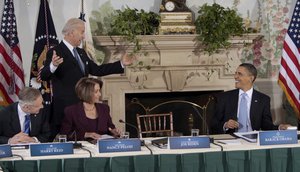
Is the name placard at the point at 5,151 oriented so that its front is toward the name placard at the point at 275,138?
no

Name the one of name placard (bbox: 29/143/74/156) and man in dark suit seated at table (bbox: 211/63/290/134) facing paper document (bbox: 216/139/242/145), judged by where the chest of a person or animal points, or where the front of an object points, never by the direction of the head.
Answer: the man in dark suit seated at table

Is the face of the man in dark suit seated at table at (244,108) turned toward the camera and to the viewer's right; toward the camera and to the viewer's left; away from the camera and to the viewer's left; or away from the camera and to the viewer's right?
toward the camera and to the viewer's left

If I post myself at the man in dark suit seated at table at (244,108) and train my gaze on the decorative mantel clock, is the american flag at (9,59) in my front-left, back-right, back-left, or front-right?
front-left

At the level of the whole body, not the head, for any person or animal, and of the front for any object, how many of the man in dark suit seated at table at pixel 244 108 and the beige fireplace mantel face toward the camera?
2

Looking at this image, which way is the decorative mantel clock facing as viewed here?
toward the camera

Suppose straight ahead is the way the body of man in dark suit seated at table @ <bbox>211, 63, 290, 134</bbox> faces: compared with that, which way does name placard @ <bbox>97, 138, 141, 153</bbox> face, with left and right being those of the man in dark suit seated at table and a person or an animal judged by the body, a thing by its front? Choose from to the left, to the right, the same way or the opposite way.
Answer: the same way

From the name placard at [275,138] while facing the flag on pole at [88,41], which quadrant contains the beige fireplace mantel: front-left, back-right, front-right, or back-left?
front-right

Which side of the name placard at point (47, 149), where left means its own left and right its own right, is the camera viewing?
front

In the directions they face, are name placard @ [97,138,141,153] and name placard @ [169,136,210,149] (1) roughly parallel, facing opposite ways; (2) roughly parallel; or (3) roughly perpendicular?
roughly parallel

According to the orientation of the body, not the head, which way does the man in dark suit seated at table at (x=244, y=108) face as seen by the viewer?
toward the camera

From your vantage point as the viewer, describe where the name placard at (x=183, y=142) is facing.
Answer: facing the viewer

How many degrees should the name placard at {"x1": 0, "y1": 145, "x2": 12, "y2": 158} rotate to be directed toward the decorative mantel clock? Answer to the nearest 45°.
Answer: approximately 135° to its left

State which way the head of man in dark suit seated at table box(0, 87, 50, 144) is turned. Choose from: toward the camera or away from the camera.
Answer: toward the camera

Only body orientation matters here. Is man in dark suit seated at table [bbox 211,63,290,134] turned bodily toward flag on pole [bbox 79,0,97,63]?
no

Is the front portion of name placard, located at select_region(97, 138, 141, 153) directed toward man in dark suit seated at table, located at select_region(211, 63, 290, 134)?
no

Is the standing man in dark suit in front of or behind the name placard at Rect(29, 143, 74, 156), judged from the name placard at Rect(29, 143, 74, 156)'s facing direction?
behind

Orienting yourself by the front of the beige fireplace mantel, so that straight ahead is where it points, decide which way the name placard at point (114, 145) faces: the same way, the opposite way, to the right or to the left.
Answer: the same way
